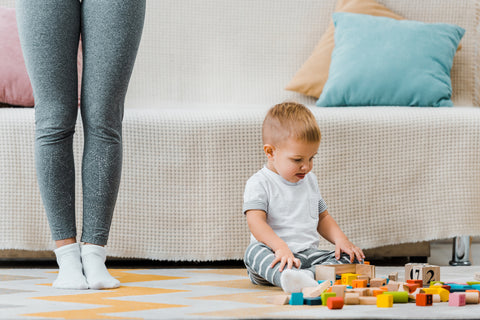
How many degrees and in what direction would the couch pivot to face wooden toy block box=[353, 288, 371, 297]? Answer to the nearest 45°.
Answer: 0° — it already faces it

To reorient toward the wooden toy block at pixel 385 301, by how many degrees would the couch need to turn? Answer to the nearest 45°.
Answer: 0° — it already faces it

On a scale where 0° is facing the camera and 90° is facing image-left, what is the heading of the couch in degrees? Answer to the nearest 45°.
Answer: approximately 0°
